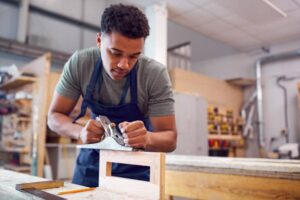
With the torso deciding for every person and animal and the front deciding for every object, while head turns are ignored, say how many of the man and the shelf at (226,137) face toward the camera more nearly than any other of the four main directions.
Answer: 2

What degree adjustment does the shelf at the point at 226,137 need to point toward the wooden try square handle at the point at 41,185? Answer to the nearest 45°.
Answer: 0° — it already faces it

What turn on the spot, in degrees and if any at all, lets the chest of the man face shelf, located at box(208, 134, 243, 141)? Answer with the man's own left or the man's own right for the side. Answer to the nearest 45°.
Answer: approximately 135° to the man's own left

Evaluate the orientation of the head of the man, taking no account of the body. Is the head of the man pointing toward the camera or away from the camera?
toward the camera

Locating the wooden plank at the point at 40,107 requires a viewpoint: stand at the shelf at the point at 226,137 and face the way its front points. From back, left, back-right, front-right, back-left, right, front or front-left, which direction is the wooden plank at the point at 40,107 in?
front-right

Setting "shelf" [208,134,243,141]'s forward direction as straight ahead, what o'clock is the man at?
The man is roughly at 12 o'clock from the shelf.

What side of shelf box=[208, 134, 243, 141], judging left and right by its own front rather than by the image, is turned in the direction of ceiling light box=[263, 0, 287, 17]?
front

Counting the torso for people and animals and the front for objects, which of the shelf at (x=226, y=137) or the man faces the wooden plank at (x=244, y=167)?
the shelf

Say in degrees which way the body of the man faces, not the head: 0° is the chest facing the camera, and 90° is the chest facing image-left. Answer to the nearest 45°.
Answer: approximately 0°

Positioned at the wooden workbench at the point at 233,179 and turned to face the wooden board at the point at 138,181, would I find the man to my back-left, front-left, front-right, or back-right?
front-right

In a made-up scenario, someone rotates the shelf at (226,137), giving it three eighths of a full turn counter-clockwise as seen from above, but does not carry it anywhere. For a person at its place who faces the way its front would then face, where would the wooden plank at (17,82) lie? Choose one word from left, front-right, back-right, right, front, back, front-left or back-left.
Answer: back

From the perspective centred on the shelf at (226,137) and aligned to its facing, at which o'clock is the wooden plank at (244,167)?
The wooden plank is roughly at 12 o'clock from the shelf.

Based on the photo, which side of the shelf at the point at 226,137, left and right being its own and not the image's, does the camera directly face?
front

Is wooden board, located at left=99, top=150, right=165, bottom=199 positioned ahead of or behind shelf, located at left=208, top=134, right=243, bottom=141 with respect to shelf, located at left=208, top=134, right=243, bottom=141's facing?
ahead

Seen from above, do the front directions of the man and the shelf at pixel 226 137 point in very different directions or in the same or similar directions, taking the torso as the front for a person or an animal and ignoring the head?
same or similar directions
